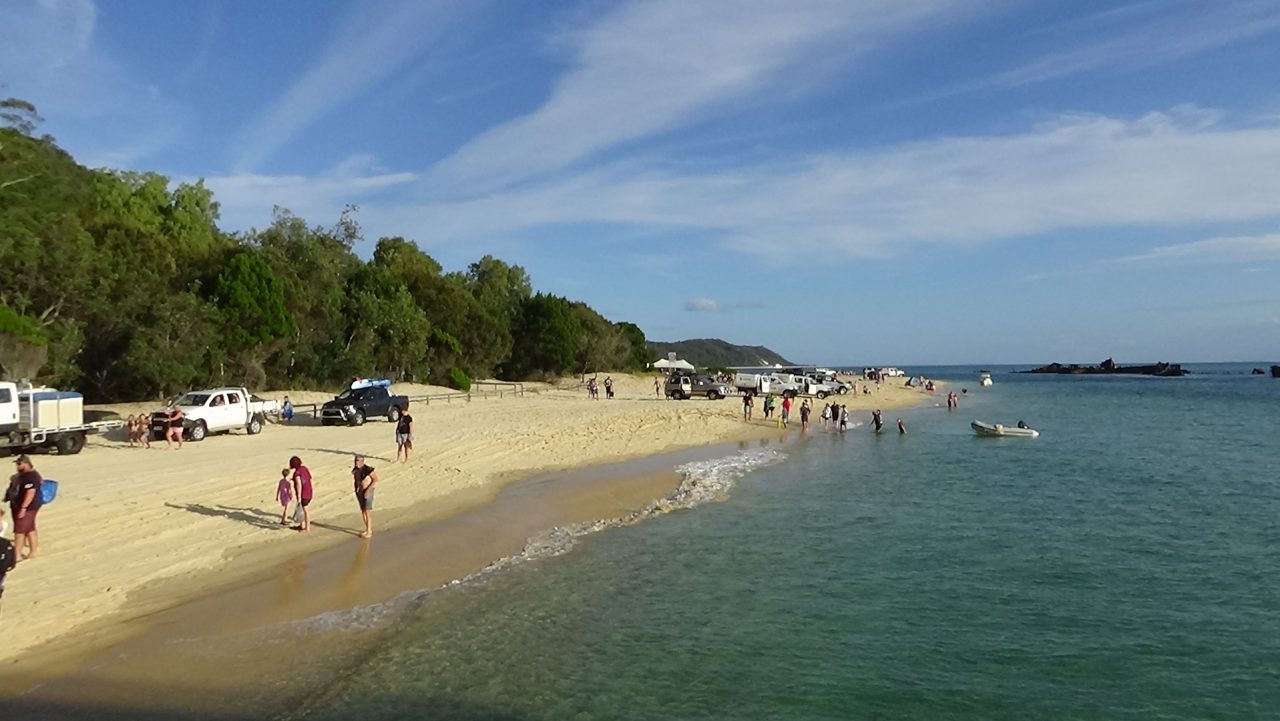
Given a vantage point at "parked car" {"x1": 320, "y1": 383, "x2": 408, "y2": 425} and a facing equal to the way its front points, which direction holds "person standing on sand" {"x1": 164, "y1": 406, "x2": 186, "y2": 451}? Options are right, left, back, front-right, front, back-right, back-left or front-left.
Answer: front

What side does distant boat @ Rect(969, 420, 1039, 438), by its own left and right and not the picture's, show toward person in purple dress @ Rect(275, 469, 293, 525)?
left

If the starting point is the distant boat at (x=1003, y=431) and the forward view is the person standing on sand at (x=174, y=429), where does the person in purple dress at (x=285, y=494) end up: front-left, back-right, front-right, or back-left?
front-left

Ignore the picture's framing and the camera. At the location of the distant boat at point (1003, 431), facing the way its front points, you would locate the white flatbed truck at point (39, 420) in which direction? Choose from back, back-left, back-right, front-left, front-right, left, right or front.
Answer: front-left

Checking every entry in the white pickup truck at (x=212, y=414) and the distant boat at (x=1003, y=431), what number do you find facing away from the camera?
0

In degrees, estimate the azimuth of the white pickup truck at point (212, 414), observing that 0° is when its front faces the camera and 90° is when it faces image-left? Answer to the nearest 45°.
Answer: approximately 45°

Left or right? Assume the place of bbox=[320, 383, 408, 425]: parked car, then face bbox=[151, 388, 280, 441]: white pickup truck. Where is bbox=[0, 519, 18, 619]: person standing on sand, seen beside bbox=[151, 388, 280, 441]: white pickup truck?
left

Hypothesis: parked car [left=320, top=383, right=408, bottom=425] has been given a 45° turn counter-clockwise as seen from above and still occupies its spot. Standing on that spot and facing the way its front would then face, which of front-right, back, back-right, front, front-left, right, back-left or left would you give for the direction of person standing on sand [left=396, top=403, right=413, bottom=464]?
front

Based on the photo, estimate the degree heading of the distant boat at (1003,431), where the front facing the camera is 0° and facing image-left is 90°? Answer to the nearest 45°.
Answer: approximately 90°

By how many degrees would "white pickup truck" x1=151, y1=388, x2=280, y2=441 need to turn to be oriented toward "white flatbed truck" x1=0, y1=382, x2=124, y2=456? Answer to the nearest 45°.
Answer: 0° — it already faces it

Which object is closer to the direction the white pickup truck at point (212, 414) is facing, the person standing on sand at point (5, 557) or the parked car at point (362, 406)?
the person standing on sand

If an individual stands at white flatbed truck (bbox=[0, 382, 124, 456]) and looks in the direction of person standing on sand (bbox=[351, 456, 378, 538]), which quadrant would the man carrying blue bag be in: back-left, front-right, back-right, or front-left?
front-right
